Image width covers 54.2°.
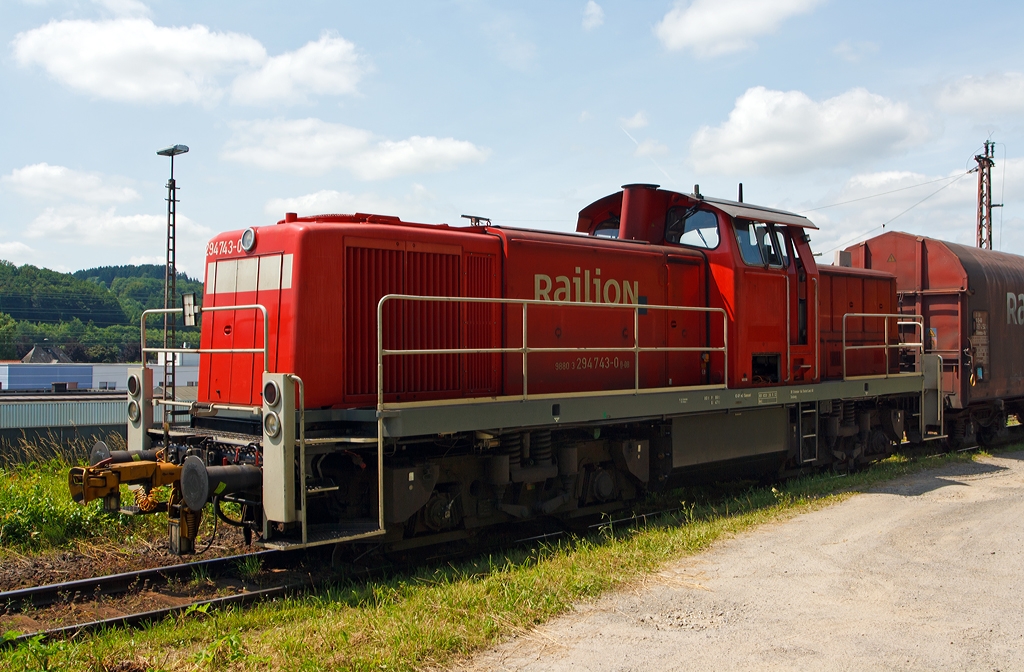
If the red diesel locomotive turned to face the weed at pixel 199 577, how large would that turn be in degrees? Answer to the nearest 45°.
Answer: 0° — it already faces it

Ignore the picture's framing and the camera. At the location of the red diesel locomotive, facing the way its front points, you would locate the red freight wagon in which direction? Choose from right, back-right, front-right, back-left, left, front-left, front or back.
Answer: back

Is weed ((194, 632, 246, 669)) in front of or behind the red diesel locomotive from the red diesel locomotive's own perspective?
in front

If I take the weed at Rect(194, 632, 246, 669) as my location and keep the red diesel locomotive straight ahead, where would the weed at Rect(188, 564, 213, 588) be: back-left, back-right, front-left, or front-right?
front-left

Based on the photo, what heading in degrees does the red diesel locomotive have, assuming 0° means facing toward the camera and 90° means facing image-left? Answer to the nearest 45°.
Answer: approximately 45°

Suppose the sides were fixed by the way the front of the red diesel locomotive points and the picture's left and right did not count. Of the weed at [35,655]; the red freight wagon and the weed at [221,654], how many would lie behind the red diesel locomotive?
1
